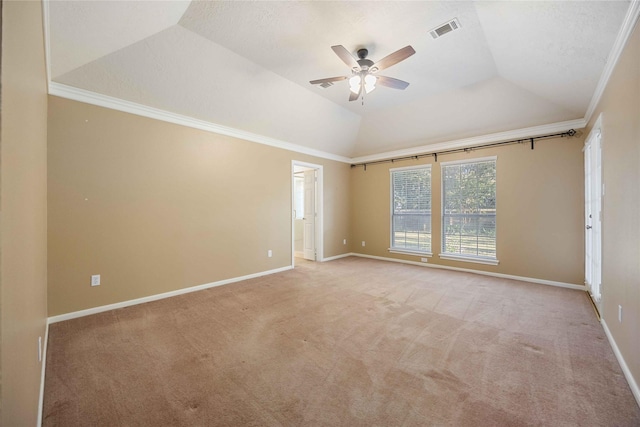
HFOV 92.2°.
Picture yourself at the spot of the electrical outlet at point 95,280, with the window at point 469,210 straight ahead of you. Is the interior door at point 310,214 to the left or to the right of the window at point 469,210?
left

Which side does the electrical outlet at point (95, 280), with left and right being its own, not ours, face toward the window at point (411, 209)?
left

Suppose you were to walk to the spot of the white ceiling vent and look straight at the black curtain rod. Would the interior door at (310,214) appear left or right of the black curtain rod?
left

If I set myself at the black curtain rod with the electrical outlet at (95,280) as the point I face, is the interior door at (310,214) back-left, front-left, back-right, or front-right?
front-right

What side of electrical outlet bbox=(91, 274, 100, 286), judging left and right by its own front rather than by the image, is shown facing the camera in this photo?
front

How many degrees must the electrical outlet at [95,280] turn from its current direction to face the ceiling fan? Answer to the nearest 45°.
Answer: approximately 45° to its left

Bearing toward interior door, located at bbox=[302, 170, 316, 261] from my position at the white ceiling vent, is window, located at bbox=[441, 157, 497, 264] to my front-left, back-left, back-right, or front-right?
front-right

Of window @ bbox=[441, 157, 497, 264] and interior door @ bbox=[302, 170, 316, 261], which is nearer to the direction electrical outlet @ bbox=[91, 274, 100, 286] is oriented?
the window

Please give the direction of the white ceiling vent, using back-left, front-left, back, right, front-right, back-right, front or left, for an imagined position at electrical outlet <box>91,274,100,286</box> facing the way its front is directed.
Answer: front-left

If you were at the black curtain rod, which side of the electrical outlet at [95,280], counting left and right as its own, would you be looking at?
left
